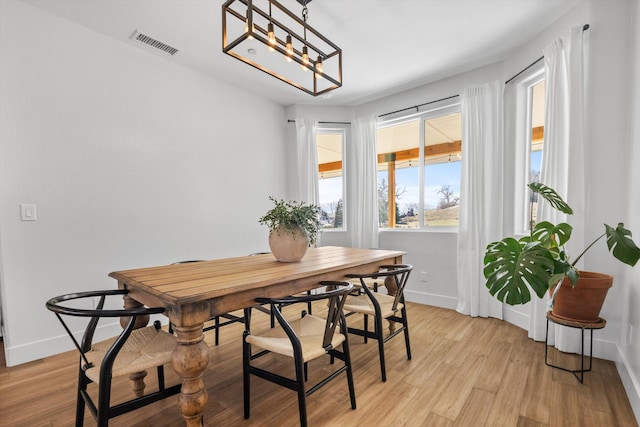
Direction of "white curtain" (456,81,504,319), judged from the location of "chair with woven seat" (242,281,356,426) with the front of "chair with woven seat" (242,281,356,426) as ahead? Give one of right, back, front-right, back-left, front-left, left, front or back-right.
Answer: right

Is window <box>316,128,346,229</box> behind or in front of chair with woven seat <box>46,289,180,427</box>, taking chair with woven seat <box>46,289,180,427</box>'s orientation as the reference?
in front

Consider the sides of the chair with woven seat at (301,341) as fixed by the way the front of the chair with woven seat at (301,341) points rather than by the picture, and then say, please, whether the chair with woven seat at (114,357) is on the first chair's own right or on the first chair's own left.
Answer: on the first chair's own left

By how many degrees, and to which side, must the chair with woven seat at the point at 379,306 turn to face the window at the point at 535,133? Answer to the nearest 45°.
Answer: approximately 90° to its right

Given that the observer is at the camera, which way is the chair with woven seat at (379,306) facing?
facing away from the viewer and to the left of the viewer

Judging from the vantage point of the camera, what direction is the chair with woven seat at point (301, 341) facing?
facing away from the viewer and to the left of the viewer

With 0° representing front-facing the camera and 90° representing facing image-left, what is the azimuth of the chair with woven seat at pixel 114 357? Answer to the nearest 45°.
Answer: approximately 225°

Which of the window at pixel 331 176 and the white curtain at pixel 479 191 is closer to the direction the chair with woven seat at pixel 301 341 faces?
the window

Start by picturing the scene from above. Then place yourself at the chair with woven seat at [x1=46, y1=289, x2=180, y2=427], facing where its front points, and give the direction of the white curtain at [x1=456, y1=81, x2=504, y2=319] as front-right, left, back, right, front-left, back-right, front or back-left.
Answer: front-right

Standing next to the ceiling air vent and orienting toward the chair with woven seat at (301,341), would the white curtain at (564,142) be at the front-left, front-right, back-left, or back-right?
front-left

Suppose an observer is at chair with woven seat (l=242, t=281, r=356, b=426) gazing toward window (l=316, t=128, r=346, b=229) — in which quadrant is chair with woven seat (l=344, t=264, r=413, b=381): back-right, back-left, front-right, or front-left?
front-right

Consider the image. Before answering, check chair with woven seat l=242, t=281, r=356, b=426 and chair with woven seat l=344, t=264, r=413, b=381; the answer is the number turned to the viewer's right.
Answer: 0

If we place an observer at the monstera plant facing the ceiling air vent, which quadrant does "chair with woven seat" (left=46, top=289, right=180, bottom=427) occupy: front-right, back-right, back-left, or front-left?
front-left

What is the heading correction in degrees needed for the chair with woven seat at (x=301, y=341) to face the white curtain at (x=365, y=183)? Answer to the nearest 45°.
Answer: approximately 45° to its right
